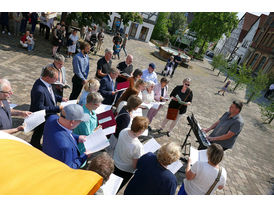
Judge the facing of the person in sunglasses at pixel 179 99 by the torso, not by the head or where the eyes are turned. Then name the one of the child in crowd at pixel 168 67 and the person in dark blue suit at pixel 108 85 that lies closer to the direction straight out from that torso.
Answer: the person in dark blue suit

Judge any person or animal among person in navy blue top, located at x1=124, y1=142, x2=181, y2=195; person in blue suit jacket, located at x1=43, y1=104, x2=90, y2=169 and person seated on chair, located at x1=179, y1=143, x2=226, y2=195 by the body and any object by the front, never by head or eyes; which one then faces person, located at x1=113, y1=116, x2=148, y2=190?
person in blue suit jacket, located at x1=43, y1=104, x2=90, y2=169

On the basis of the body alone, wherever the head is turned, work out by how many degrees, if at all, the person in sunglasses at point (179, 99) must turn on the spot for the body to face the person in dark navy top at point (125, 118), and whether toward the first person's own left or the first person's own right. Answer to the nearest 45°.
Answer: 0° — they already face them

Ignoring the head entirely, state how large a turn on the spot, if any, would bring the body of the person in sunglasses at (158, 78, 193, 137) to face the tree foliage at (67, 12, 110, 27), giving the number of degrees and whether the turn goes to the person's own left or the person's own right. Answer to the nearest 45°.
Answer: approximately 135° to the person's own right

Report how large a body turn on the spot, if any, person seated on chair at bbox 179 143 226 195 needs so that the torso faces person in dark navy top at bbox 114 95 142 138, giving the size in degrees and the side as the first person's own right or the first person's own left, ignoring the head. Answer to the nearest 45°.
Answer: approximately 90° to the first person's own left

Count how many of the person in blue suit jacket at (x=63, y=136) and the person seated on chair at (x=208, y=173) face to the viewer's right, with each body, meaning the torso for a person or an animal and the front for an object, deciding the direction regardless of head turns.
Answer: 1

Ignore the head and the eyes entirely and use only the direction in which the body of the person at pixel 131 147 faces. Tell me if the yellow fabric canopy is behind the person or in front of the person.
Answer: behind
